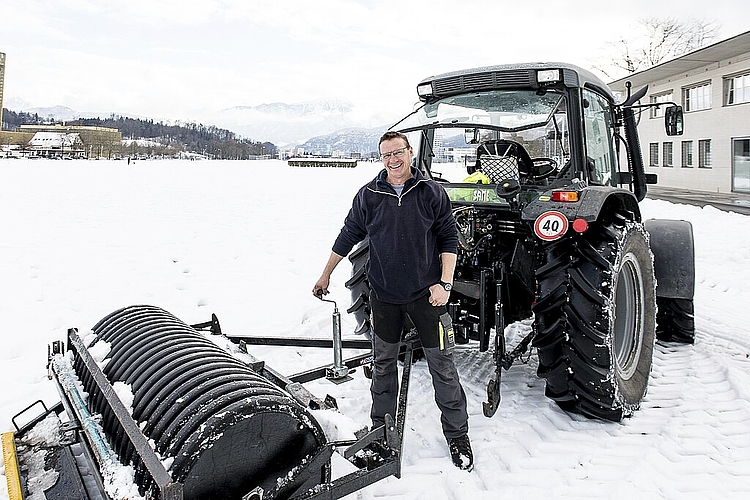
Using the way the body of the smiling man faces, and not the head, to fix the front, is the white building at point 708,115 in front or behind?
behind

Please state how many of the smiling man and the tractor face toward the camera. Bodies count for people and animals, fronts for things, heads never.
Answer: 1

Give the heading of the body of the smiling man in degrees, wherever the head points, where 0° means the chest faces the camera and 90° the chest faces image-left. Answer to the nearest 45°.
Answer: approximately 0°

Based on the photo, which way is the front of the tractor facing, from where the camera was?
facing away from the viewer and to the right of the viewer
